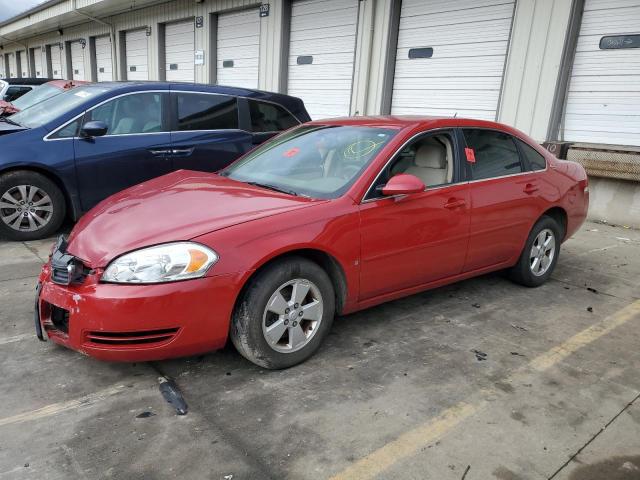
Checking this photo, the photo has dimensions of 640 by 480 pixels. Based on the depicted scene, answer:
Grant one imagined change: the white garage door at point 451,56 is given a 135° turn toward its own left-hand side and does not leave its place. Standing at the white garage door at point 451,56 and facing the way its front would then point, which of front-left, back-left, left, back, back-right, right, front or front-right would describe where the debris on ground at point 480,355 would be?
right

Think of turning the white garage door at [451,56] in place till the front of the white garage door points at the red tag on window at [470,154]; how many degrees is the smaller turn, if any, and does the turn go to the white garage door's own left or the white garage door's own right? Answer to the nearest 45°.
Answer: approximately 45° to the white garage door's own left

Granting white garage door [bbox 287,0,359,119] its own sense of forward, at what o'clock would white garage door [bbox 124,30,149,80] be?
white garage door [bbox 124,30,149,80] is roughly at 3 o'clock from white garage door [bbox 287,0,359,119].

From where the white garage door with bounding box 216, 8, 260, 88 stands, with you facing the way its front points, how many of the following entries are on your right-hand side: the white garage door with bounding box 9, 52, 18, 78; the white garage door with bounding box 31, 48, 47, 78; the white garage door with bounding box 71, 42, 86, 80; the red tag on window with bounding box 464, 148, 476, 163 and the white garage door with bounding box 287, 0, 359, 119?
3

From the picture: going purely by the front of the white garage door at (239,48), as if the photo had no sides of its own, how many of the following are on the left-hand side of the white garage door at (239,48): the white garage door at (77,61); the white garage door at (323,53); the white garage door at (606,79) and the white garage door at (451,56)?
3

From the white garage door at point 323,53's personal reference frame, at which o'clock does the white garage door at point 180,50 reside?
the white garage door at point 180,50 is roughly at 3 o'clock from the white garage door at point 323,53.

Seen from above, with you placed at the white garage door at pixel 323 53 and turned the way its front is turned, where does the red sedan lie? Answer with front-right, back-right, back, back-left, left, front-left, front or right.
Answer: front-left

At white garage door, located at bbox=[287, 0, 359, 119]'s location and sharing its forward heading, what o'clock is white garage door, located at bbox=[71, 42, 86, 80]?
white garage door, located at bbox=[71, 42, 86, 80] is roughly at 3 o'clock from white garage door, located at bbox=[287, 0, 359, 119].

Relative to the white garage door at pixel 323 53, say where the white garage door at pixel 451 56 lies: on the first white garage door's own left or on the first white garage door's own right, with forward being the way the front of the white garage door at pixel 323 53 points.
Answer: on the first white garage door's own left

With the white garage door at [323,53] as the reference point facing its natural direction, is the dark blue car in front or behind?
in front

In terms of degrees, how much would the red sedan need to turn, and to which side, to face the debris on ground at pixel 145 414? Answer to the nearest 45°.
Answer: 0° — it already faces it

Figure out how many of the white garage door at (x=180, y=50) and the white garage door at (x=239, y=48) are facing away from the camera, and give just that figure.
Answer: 0

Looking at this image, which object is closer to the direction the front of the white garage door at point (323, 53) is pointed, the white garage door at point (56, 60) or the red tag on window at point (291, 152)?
the red tag on window
